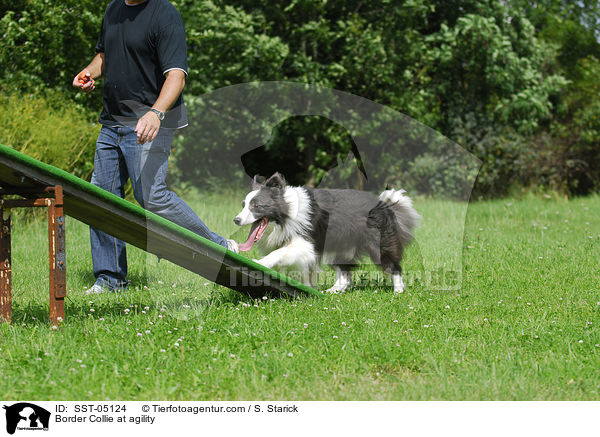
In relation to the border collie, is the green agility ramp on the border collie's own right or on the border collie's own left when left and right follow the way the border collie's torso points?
on the border collie's own left

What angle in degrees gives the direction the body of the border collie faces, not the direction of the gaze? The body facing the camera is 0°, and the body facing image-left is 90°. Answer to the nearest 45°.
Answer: approximately 90°

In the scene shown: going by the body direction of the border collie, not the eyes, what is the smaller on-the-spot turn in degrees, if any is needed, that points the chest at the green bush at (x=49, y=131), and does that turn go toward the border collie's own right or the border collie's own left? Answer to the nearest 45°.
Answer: approximately 45° to the border collie's own right
